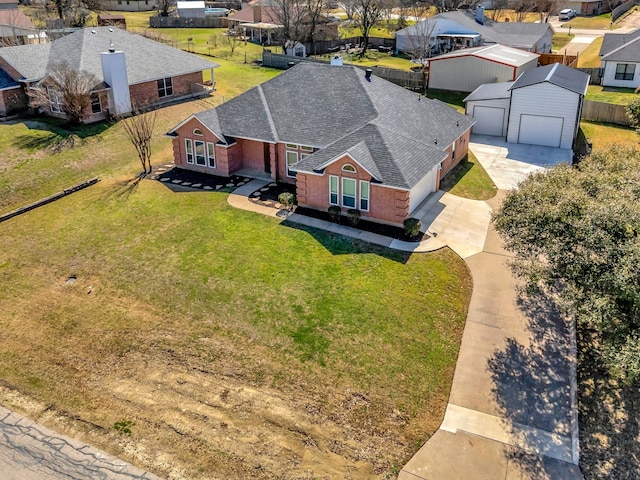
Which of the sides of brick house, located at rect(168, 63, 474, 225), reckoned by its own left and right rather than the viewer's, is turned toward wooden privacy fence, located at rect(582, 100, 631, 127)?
back

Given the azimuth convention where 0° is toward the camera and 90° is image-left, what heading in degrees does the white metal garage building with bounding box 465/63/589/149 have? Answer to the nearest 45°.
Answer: approximately 0°

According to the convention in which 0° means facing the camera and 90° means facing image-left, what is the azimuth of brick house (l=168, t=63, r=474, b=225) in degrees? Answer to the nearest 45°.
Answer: approximately 45°

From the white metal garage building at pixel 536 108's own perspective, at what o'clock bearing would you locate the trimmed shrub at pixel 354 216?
The trimmed shrub is roughly at 1 o'clock from the white metal garage building.

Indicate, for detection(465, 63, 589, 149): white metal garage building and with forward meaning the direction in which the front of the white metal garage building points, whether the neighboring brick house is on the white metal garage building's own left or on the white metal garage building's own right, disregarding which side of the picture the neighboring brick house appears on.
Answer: on the white metal garage building's own right

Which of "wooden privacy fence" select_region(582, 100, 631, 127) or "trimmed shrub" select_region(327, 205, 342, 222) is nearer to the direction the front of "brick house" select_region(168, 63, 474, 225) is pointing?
the trimmed shrub

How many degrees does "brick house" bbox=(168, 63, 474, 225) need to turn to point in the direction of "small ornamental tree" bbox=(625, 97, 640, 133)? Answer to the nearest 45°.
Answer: approximately 135° to its left

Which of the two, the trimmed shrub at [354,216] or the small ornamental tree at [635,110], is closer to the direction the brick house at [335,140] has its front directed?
the trimmed shrub

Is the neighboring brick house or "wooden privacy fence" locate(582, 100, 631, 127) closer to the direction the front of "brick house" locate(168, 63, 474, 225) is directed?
the neighboring brick house

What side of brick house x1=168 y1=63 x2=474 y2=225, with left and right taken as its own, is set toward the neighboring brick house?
right

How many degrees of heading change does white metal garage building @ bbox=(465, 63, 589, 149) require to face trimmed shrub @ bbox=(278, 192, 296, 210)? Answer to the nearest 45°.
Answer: approximately 45° to its right

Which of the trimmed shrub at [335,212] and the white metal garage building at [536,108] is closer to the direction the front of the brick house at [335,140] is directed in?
the trimmed shrub
